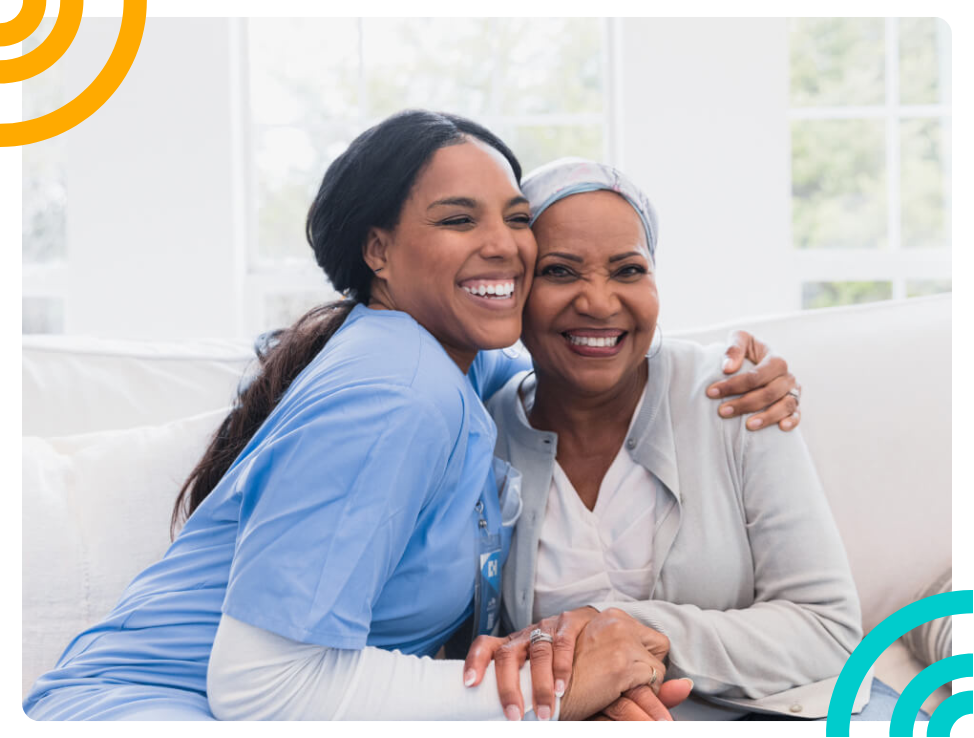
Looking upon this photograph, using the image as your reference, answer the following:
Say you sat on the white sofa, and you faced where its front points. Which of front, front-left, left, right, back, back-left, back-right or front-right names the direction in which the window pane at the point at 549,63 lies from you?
back

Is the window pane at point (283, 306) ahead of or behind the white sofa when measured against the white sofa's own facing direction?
behind

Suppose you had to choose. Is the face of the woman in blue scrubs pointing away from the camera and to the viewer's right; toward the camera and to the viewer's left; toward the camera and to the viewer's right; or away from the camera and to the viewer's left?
toward the camera and to the viewer's right

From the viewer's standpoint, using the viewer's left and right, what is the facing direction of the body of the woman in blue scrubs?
facing to the right of the viewer

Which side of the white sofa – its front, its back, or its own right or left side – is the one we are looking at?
front

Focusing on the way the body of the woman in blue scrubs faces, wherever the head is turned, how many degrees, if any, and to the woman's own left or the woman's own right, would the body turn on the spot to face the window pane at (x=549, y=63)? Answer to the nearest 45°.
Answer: approximately 90° to the woman's own left

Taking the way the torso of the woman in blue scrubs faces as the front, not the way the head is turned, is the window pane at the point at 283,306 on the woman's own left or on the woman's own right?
on the woman's own left

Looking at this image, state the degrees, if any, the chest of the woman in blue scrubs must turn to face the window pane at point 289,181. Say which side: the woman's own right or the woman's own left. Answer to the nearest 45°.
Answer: approximately 90° to the woman's own left
